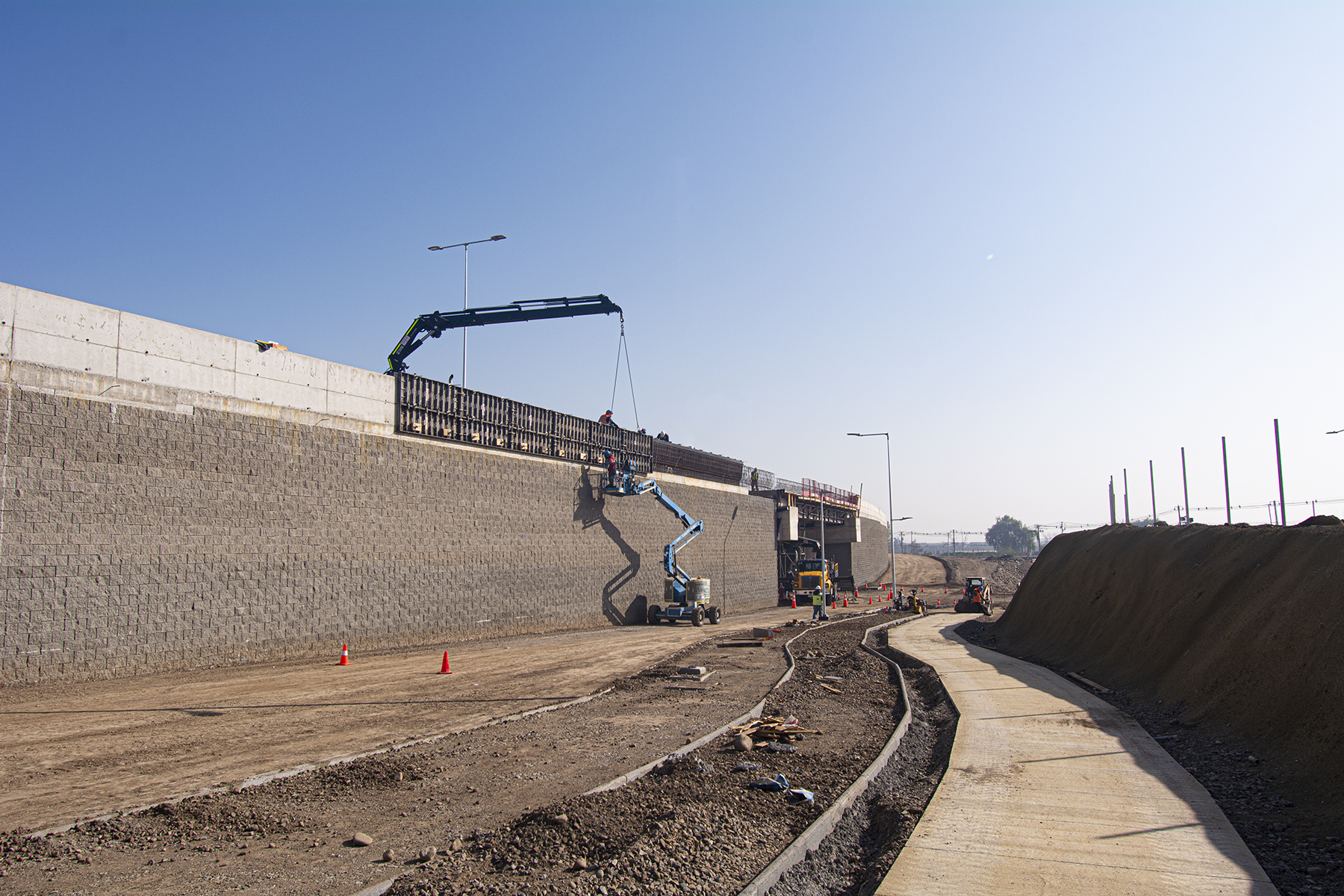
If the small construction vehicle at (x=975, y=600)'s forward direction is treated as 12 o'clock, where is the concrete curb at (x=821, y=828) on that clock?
The concrete curb is roughly at 12 o'clock from the small construction vehicle.

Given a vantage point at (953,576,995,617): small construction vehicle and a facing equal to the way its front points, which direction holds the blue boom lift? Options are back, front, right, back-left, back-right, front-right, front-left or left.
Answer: front-right

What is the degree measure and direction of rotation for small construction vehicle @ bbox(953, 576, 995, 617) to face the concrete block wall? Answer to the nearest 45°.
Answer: approximately 45° to its right

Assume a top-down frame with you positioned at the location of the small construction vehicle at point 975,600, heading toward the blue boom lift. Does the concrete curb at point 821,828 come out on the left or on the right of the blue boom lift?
left

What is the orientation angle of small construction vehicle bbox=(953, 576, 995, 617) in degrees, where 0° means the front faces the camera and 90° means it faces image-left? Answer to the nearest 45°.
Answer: approximately 0°

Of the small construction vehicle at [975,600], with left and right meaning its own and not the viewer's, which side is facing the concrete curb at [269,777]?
front
